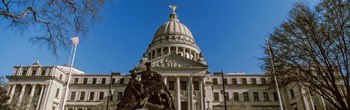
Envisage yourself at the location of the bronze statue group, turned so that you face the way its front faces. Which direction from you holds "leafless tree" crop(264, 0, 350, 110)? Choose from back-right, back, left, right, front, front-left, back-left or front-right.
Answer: left

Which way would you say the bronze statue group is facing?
toward the camera
